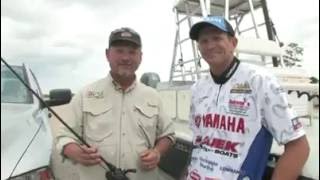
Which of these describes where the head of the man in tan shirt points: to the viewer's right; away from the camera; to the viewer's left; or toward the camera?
toward the camera

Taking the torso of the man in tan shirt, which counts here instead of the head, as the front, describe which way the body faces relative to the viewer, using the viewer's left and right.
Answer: facing the viewer
